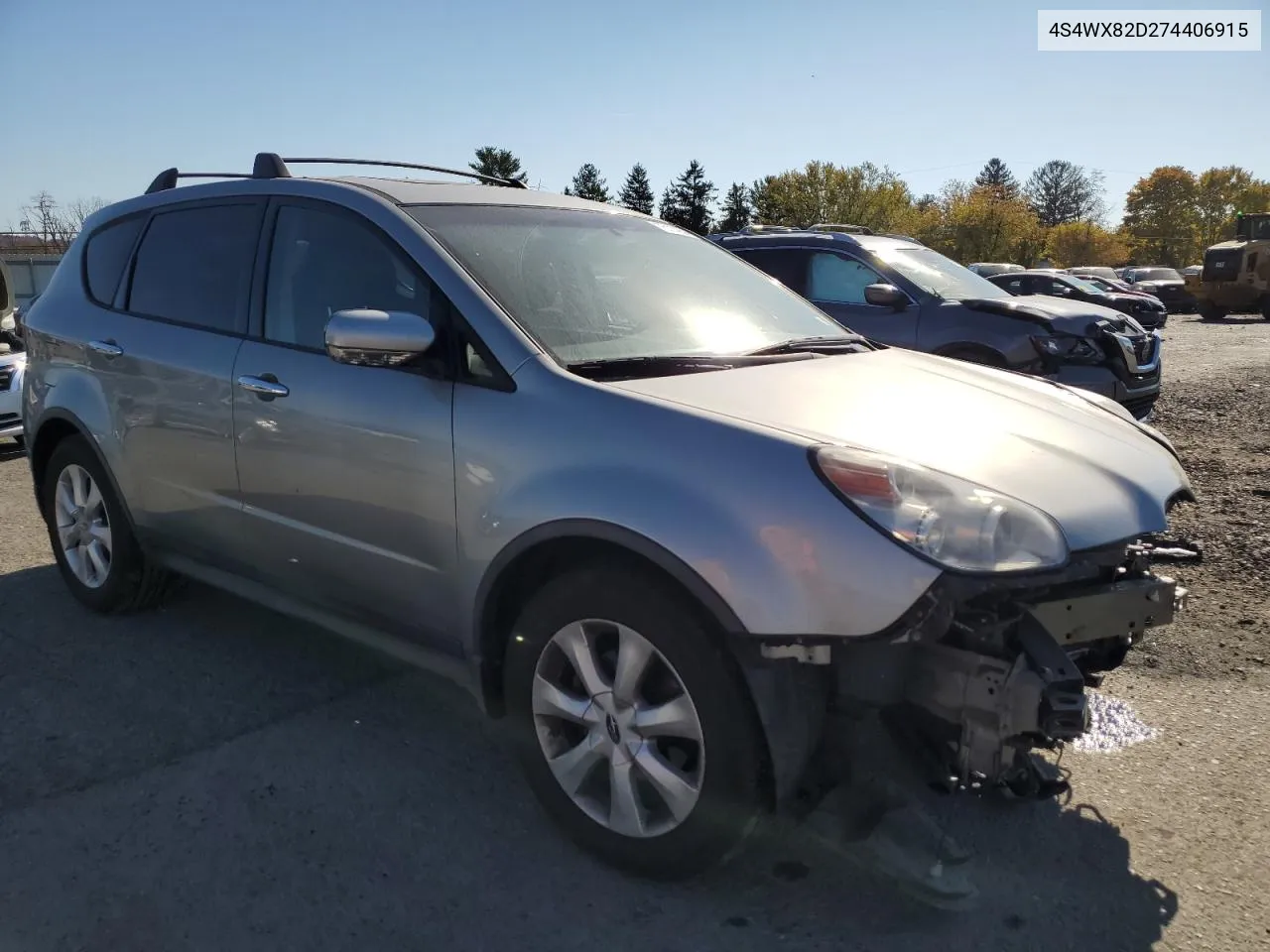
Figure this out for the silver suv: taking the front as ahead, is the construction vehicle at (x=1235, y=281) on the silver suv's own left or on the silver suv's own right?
on the silver suv's own left

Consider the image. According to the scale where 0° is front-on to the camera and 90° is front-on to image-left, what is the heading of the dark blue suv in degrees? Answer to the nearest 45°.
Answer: approximately 315°

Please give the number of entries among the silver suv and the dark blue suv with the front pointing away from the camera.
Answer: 0

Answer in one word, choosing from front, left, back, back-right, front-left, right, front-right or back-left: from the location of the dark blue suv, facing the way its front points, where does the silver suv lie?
front-right

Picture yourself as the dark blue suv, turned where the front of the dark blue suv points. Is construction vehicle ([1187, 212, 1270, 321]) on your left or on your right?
on your left
